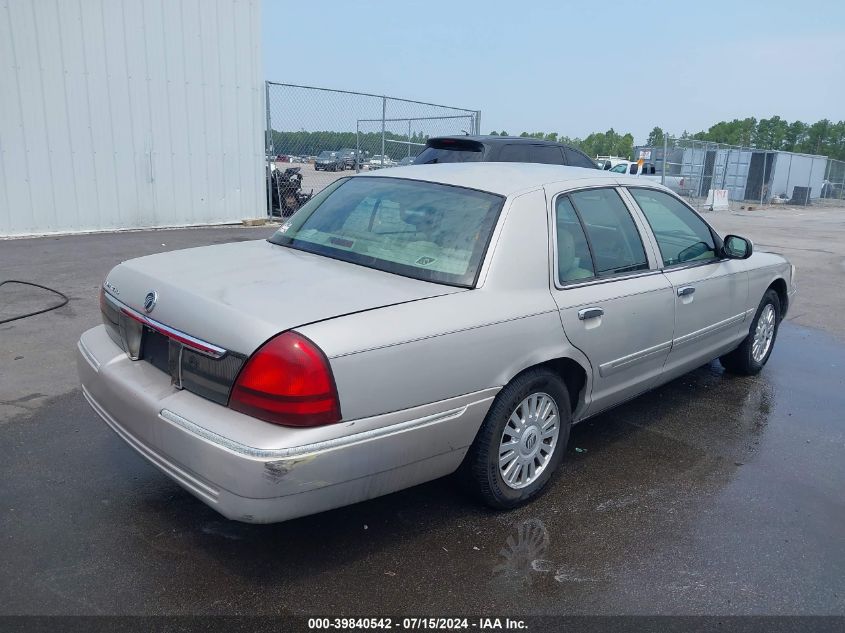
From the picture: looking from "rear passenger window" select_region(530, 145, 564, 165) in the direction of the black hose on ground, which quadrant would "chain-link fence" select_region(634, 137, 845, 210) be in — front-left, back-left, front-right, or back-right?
back-right

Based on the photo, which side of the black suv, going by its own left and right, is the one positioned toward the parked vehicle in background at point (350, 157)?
left

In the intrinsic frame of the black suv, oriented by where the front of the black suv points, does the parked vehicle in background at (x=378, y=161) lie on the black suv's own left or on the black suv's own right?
on the black suv's own left

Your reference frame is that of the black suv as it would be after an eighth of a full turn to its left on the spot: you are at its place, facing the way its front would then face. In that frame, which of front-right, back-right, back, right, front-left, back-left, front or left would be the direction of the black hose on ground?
back-left

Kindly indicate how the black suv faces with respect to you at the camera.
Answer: facing away from the viewer and to the right of the viewer
